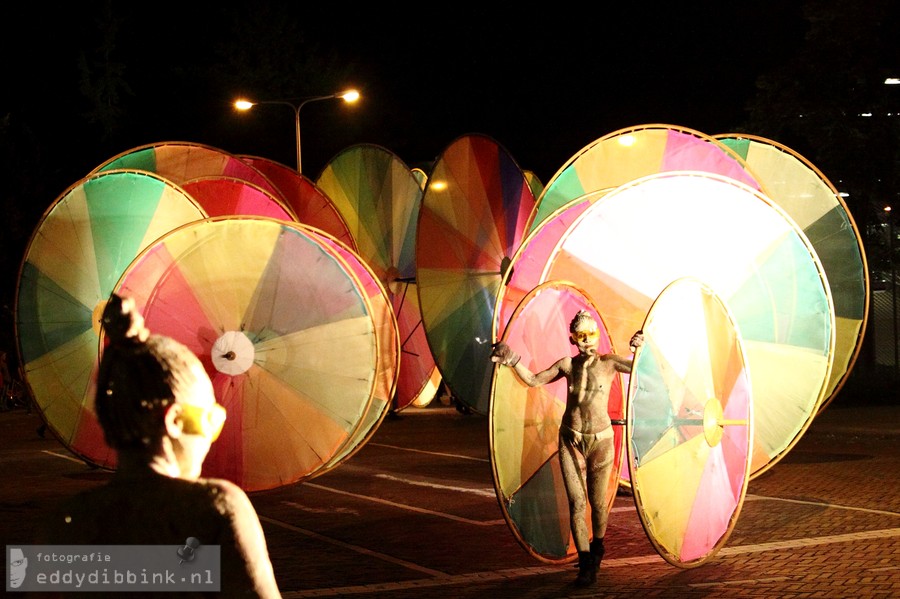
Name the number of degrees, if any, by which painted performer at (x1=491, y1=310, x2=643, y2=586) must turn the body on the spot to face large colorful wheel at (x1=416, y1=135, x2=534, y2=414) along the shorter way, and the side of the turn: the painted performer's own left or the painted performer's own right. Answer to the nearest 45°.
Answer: approximately 180°

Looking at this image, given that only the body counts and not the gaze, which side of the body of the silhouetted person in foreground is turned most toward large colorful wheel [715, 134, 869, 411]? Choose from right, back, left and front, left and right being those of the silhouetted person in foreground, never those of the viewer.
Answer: front

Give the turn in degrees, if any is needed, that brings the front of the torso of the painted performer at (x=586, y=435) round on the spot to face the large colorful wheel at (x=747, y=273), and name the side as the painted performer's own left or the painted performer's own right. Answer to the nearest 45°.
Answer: approximately 135° to the painted performer's own left

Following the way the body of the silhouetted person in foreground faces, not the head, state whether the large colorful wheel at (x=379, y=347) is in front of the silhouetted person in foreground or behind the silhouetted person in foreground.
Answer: in front

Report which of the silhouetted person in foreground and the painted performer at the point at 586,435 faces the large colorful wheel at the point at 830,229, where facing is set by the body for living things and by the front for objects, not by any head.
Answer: the silhouetted person in foreground

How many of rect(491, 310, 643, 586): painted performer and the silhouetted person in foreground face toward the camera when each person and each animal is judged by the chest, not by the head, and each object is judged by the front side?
1

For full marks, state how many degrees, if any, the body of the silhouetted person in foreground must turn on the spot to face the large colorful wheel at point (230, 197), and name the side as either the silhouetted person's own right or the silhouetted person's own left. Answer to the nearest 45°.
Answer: approximately 45° to the silhouetted person's own left

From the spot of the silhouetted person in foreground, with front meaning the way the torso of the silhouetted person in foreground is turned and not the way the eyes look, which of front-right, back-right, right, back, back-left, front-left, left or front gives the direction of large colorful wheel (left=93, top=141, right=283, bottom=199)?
front-left

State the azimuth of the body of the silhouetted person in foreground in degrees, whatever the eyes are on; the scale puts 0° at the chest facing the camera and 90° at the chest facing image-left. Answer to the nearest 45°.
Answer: approximately 225°

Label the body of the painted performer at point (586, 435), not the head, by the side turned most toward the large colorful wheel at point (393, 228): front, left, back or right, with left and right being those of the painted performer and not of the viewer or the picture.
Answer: back

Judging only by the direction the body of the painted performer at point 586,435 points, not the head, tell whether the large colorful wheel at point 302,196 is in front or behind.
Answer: behind

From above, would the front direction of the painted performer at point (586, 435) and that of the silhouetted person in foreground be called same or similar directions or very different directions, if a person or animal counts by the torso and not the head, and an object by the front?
very different directions
